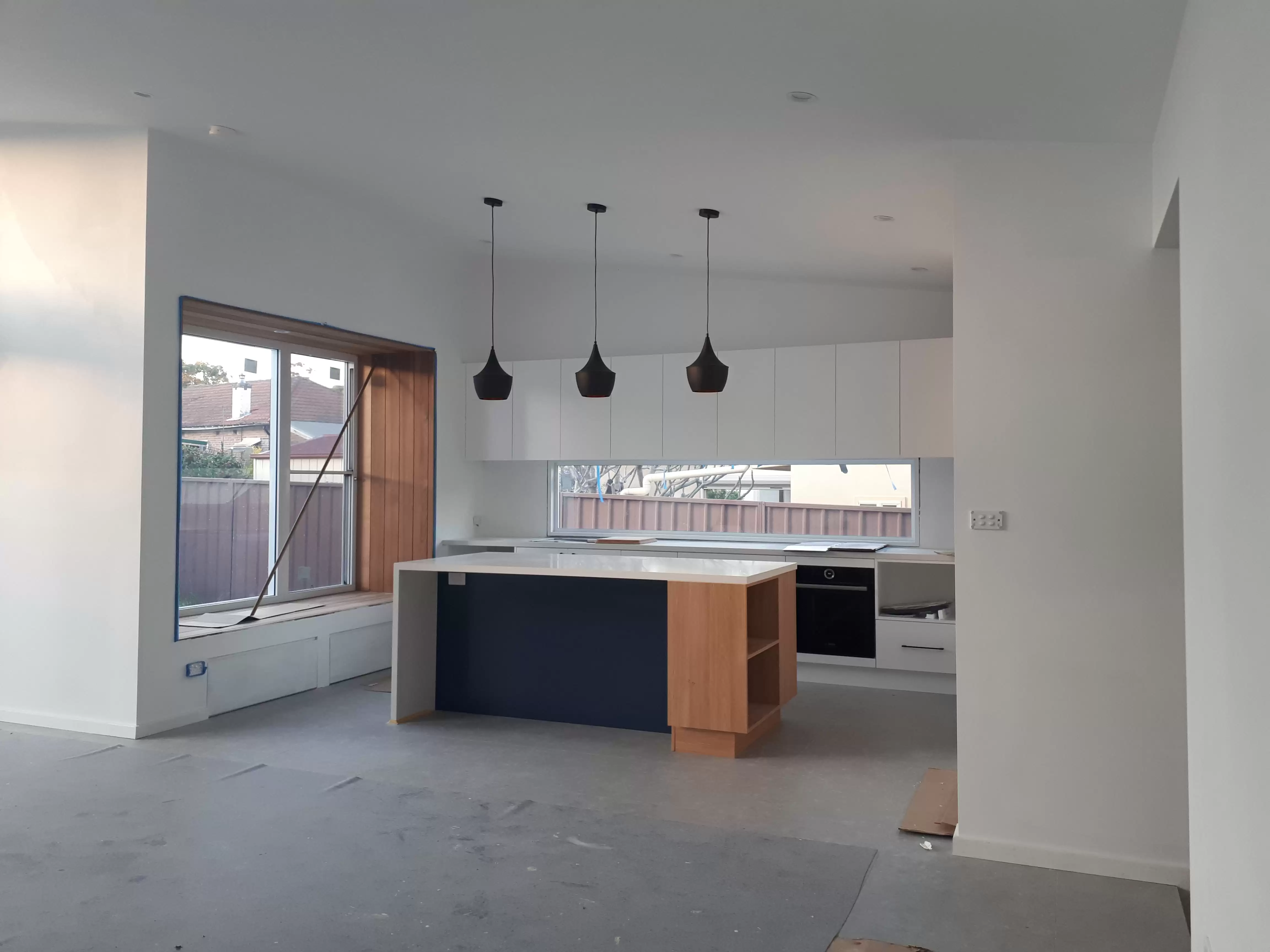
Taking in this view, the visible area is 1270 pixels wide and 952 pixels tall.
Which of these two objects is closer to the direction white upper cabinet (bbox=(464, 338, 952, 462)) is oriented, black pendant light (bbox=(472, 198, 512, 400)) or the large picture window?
the black pendant light

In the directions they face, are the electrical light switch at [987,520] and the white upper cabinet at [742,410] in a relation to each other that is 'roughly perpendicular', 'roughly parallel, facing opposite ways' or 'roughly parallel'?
roughly parallel

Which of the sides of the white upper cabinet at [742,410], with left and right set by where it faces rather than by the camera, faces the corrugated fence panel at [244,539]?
right

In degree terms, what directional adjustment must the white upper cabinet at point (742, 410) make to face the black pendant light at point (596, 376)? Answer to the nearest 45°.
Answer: approximately 45° to its right

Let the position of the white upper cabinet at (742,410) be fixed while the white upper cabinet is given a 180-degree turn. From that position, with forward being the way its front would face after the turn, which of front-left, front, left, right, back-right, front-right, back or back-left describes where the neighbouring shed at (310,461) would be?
left

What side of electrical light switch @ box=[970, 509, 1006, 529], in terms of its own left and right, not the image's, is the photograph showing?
front

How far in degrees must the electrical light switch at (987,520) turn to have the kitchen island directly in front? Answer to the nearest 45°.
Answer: approximately 135° to its right

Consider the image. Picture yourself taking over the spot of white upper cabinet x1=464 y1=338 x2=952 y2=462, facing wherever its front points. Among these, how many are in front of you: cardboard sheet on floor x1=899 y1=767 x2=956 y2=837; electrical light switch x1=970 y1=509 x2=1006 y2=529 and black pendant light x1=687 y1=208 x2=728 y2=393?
3

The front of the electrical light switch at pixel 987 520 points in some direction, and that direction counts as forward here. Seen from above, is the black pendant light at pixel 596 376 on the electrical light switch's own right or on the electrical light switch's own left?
on the electrical light switch's own right

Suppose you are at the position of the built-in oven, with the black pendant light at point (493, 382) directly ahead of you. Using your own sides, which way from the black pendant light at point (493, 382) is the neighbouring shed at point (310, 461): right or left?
right

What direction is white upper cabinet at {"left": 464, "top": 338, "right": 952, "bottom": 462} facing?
toward the camera

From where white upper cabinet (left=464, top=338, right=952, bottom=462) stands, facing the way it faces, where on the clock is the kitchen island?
The kitchen island is roughly at 1 o'clock from the white upper cabinet.

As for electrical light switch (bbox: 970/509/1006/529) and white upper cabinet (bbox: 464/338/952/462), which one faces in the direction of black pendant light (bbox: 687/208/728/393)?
the white upper cabinet

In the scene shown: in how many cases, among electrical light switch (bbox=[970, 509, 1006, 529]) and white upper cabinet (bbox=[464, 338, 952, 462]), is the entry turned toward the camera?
2
